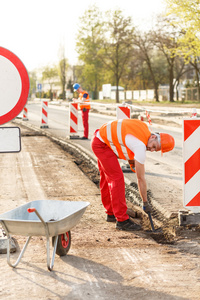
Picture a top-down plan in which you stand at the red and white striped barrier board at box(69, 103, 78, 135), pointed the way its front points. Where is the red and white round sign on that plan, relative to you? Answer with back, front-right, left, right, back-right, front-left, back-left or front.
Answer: front

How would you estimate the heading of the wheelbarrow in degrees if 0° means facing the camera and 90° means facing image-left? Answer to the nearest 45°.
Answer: approximately 225°

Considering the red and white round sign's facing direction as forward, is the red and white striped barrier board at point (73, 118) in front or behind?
behind

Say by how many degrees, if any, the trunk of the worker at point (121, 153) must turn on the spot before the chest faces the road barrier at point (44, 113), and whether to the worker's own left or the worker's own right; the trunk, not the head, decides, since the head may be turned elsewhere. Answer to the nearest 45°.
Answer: approximately 90° to the worker's own left

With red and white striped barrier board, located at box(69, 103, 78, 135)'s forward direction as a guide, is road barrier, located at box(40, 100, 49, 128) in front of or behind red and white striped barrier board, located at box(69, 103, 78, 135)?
behind

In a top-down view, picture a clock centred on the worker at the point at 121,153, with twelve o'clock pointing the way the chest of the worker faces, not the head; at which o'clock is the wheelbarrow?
The wheelbarrow is roughly at 4 o'clock from the worker.

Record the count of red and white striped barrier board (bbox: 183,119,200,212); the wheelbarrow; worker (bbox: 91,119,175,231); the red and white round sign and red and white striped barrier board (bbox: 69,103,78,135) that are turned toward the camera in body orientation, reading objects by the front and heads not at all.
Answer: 3

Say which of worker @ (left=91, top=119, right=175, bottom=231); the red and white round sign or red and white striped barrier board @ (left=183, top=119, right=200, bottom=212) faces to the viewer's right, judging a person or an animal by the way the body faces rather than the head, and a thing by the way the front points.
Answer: the worker

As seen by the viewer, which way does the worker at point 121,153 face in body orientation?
to the viewer's right

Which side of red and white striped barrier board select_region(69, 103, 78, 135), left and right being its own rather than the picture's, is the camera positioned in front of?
front

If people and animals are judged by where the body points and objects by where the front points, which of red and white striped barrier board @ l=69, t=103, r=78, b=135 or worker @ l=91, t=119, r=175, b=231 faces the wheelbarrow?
the red and white striped barrier board

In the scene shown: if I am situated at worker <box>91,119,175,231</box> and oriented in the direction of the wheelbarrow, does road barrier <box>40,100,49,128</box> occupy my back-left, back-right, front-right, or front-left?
back-right

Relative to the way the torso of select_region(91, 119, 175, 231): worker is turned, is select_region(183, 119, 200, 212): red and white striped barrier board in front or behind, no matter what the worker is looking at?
in front

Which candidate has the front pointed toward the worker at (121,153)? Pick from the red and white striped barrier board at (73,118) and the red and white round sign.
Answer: the red and white striped barrier board

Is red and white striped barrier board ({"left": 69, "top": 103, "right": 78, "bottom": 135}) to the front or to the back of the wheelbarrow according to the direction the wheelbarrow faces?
to the front

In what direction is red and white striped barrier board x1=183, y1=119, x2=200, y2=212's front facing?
toward the camera

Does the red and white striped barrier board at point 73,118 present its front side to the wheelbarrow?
yes

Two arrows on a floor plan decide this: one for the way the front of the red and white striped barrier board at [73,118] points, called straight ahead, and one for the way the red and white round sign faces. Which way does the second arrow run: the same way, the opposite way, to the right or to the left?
the same way

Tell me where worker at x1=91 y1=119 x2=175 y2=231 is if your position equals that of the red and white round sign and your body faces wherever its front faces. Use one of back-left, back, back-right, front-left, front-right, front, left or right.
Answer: back-left

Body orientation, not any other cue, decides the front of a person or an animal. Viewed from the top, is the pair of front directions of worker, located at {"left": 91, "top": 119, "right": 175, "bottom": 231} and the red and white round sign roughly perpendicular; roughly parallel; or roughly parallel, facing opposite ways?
roughly perpendicular

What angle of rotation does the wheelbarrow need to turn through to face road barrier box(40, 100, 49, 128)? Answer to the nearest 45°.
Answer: approximately 45° to its left
